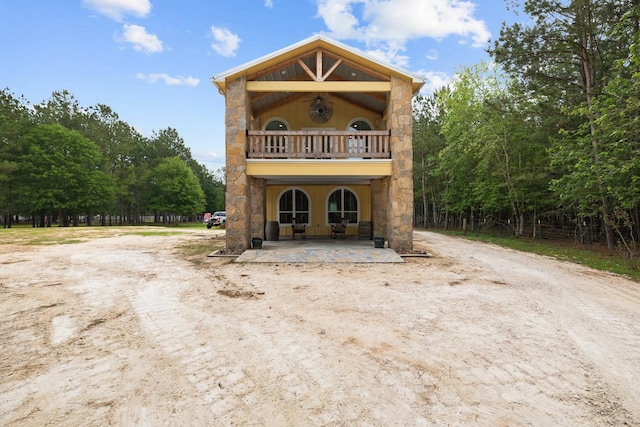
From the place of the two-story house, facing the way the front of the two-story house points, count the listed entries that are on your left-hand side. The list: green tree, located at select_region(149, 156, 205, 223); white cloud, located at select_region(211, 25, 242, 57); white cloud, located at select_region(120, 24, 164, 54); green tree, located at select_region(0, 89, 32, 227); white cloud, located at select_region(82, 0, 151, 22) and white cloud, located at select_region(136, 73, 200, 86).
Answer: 0

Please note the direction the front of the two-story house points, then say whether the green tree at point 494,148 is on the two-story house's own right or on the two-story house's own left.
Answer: on the two-story house's own left

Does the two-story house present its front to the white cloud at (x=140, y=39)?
no

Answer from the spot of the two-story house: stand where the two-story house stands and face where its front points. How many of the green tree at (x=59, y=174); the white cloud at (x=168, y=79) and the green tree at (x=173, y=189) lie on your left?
0

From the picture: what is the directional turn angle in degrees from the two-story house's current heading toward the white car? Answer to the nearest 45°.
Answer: approximately 135° to its right

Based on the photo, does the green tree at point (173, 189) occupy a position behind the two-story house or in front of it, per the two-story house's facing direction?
behind

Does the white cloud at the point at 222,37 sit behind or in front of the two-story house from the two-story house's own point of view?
behind

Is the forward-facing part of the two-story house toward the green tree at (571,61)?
no

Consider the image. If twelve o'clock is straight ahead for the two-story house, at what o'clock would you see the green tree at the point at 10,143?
The green tree is roughly at 4 o'clock from the two-story house.

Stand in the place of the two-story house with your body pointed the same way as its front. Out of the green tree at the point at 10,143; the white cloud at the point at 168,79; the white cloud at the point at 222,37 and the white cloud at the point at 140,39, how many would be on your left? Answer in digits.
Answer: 0

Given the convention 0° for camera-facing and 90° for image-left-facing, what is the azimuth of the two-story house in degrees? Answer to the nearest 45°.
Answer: approximately 0°

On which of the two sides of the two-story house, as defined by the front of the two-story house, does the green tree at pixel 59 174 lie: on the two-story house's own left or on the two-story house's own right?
on the two-story house's own right

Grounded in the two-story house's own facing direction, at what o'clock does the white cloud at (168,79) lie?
The white cloud is roughly at 5 o'clock from the two-story house.

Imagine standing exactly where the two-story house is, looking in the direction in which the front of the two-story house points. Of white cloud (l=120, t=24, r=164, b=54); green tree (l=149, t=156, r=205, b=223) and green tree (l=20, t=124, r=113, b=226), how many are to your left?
0

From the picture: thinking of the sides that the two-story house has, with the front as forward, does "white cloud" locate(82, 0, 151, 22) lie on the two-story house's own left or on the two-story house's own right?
on the two-story house's own right
